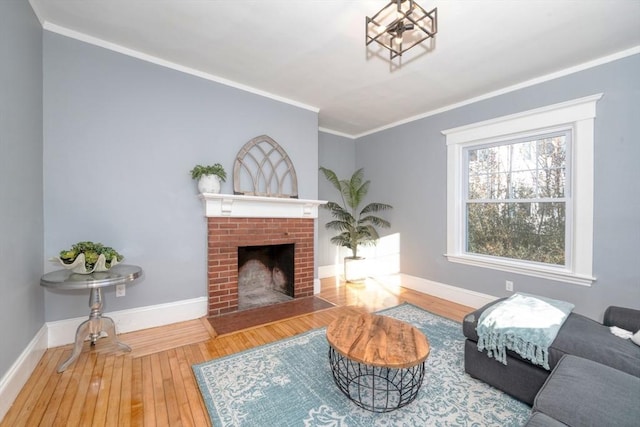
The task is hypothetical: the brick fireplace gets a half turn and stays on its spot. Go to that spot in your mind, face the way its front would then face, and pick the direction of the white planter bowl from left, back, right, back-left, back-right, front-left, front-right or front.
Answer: left

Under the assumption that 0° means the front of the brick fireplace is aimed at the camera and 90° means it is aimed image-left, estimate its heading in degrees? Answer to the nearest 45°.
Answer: approximately 315°

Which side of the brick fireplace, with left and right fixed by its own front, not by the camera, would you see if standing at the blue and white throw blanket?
front

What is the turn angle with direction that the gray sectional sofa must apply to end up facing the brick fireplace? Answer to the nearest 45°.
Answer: approximately 45° to its right

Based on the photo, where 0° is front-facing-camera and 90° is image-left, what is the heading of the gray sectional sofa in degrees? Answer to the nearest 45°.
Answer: approximately 45°

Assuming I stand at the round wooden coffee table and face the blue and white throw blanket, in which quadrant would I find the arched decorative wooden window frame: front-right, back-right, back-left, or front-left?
back-left

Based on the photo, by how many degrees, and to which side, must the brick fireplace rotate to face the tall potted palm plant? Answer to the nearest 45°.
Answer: approximately 90° to its left

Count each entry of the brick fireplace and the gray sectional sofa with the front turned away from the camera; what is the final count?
0
